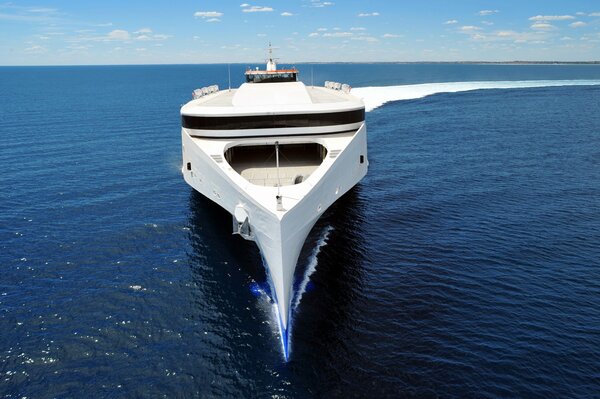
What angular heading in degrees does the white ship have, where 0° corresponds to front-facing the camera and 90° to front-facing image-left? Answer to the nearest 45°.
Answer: approximately 0°
